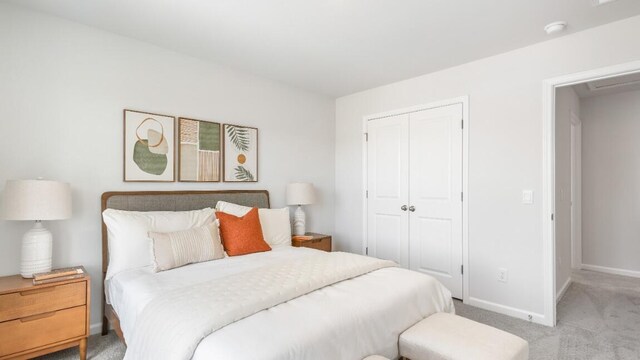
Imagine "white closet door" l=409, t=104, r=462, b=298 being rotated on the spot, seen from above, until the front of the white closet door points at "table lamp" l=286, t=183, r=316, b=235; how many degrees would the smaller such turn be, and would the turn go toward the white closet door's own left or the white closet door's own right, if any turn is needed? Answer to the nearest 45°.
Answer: approximately 45° to the white closet door's own right

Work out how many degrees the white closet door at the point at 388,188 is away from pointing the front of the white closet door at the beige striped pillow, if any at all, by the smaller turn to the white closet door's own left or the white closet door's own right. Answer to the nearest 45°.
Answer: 0° — it already faces it

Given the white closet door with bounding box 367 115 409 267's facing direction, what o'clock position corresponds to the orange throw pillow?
The orange throw pillow is roughly at 12 o'clock from the white closet door.

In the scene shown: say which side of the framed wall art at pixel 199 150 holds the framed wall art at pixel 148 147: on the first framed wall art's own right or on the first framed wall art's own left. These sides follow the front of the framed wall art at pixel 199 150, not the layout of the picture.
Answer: on the first framed wall art's own right

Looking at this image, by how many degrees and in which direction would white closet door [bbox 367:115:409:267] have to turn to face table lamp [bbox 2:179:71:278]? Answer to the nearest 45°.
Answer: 0° — it already faces it
